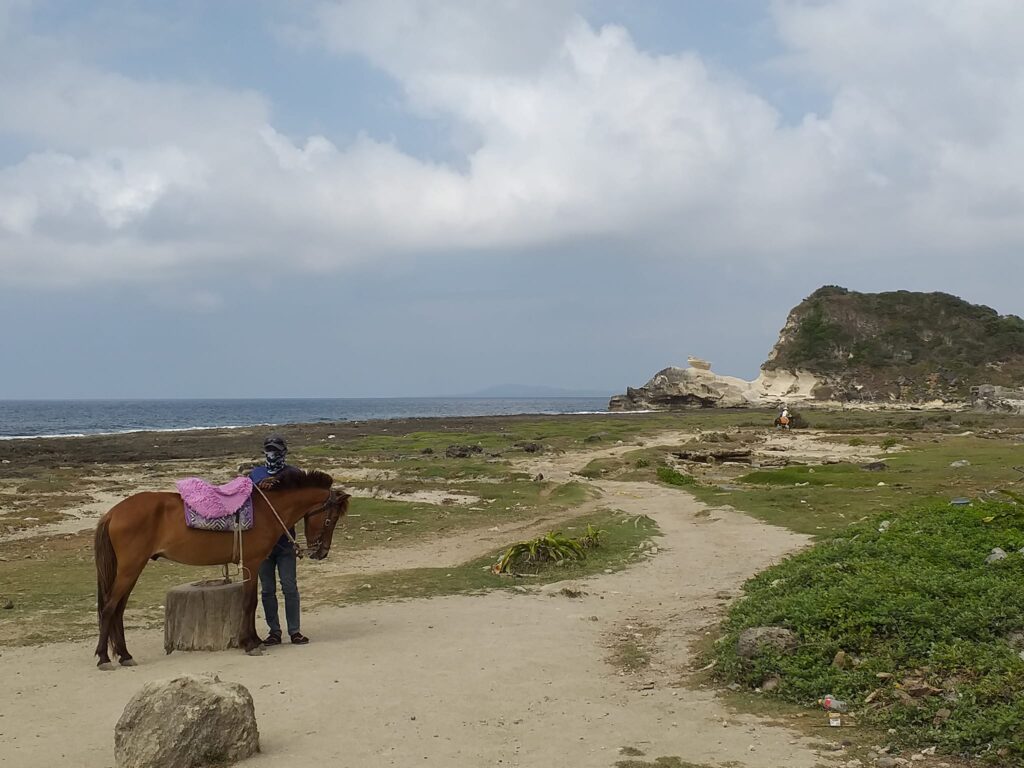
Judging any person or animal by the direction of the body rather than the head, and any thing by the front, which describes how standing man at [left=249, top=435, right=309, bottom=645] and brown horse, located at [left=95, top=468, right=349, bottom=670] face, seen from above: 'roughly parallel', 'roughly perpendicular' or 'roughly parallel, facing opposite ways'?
roughly perpendicular

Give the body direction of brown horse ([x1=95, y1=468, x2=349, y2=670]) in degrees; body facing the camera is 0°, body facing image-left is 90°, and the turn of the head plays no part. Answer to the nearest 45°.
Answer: approximately 270°

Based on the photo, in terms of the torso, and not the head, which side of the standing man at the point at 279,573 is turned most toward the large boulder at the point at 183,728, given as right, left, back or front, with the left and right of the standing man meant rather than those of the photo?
front

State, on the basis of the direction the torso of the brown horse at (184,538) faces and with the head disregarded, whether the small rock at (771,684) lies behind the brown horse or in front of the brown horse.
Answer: in front

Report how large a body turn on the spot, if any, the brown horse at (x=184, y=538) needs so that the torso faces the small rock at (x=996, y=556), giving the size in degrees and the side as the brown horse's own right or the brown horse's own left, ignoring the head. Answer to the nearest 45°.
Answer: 0° — it already faces it

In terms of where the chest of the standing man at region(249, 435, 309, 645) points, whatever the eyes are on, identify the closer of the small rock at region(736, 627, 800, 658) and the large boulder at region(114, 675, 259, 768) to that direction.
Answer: the large boulder

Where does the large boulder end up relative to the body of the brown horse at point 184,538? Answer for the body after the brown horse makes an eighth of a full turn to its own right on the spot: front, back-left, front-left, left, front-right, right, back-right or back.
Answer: front-right

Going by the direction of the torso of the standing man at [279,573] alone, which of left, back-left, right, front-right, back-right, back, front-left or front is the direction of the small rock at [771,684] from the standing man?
front-left

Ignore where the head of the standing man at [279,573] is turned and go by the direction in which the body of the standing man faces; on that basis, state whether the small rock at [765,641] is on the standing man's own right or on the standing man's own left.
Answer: on the standing man's own left

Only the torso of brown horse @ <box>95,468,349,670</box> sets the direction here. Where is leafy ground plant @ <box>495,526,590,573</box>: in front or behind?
in front

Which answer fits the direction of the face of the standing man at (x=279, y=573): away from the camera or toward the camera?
toward the camera

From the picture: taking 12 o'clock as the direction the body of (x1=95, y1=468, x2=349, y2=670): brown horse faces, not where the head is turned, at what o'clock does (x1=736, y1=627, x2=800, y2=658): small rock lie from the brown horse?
The small rock is roughly at 1 o'clock from the brown horse.

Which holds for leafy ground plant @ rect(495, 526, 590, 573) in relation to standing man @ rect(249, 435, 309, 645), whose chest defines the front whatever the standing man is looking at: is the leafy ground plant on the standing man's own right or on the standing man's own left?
on the standing man's own left

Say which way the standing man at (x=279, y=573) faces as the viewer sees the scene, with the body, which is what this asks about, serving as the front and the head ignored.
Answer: toward the camera
